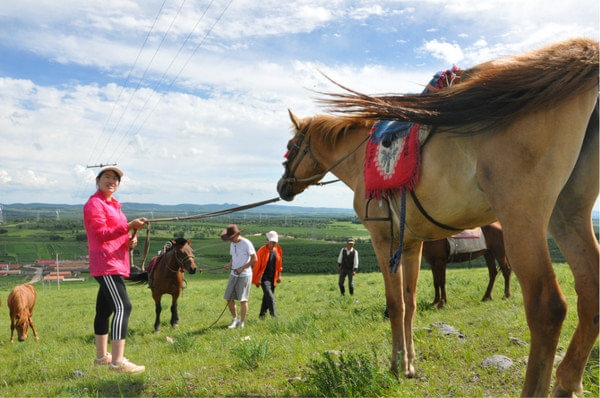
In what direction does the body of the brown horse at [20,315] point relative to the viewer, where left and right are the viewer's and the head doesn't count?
facing the viewer

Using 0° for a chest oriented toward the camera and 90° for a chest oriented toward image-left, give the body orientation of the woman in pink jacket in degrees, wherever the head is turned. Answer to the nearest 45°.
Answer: approximately 270°

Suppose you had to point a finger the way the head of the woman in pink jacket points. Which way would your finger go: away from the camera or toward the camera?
toward the camera

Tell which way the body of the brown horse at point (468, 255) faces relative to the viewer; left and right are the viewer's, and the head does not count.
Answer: facing to the left of the viewer

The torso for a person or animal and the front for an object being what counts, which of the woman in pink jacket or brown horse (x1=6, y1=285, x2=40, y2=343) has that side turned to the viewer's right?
the woman in pink jacket

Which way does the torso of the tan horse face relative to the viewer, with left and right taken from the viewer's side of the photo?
facing away from the viewer and to the left of the viewer

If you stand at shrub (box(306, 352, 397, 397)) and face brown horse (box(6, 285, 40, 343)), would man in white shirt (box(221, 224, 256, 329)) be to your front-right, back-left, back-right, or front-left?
front-right

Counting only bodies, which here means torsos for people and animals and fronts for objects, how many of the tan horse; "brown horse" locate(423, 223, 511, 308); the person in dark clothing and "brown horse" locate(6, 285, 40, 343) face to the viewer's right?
0
